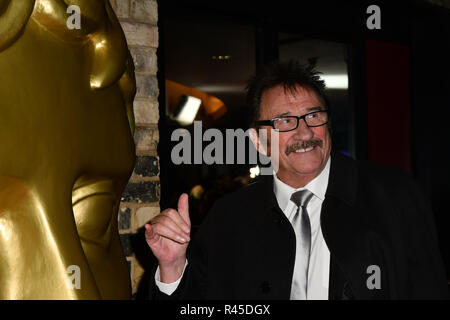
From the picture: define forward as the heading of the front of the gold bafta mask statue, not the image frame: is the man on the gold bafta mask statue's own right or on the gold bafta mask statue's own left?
on the gold bafta mask statue's own left

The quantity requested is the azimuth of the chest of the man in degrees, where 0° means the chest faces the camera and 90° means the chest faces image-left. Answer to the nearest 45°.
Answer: approximately 0°

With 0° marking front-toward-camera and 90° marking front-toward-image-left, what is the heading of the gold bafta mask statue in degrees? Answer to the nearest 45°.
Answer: approximately 315°

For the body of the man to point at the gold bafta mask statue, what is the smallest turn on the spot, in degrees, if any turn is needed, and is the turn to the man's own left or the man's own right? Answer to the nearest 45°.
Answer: approximately 45° to the man's own right

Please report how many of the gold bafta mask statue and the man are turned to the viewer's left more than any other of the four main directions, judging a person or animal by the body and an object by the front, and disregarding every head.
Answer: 0
